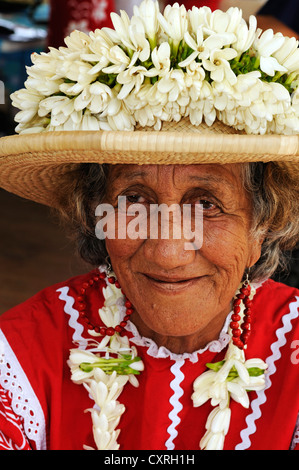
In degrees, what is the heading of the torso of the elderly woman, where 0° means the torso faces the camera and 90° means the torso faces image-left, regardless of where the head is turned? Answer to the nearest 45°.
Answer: approximately 0°

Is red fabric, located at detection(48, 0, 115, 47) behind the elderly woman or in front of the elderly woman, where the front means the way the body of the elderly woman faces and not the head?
behind
